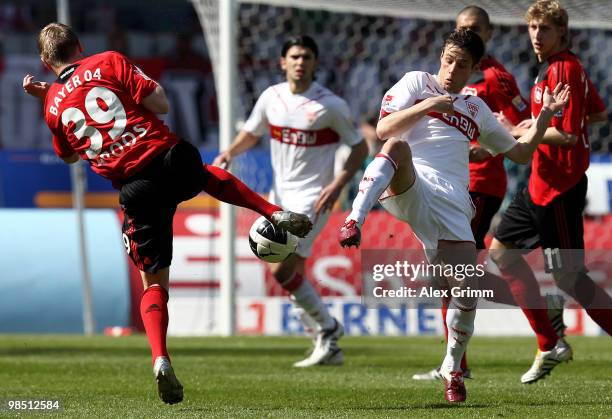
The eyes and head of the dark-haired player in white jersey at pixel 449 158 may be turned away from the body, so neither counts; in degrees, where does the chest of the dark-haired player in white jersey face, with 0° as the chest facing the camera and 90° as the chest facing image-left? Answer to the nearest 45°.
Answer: approximately 0°

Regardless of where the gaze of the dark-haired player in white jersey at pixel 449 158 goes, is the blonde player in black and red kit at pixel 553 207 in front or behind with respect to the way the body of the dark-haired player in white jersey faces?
behind

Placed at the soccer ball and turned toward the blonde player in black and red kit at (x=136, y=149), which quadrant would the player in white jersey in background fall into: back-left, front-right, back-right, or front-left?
back-right

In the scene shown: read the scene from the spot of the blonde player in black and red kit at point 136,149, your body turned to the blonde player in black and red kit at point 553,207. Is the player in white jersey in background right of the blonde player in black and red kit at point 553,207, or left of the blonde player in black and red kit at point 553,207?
left

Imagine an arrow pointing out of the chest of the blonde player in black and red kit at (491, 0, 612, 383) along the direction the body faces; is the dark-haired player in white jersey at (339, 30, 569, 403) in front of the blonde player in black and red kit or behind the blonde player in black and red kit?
in front

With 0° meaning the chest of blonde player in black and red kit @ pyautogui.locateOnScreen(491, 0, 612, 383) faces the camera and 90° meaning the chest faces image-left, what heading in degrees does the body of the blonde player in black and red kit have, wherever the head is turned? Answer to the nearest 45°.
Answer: approximately 45°

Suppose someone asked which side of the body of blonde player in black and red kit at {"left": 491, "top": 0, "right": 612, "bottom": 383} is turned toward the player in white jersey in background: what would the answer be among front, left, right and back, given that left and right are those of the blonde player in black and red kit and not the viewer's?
right

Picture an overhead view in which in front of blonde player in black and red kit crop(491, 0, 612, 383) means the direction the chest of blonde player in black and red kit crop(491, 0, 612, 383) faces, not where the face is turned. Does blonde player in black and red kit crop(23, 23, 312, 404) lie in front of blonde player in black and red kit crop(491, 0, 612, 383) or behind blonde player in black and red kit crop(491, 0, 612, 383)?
in front

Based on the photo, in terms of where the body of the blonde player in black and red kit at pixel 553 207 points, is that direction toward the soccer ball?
yes

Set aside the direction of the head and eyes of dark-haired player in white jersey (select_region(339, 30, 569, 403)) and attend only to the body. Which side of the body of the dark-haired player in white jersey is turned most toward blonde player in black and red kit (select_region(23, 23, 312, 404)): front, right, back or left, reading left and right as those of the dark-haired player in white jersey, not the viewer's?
right

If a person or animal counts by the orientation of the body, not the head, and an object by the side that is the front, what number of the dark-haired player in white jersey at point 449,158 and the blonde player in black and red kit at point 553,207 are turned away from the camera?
0
